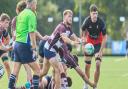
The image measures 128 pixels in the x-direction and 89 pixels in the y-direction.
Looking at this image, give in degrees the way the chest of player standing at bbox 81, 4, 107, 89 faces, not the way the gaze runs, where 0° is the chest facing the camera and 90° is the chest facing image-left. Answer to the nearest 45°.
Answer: approximately 0°
